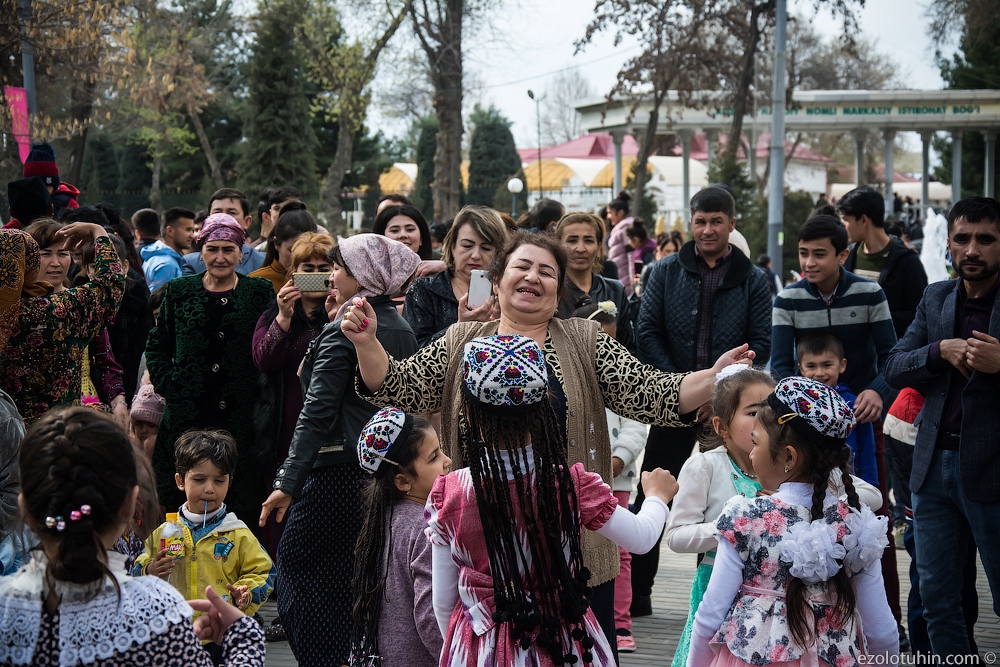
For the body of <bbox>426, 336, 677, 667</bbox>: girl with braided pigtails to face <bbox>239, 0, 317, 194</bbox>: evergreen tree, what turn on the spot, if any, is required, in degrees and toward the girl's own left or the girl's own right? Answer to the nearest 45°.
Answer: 0° — they already face it

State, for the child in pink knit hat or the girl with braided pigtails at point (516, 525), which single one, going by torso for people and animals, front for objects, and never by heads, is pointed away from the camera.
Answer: the girl with braided pigtails

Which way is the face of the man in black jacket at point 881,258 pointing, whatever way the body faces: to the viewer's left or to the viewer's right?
to the viewer's left

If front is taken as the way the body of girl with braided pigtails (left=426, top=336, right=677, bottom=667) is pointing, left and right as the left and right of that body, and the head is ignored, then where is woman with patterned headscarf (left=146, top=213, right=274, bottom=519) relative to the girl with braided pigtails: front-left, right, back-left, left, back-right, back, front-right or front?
front-left

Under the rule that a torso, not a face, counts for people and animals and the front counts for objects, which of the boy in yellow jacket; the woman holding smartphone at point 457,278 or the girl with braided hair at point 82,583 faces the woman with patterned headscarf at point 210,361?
the girl with braided hair

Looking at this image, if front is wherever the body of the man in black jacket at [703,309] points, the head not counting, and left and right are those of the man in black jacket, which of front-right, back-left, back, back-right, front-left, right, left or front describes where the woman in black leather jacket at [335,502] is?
front-right

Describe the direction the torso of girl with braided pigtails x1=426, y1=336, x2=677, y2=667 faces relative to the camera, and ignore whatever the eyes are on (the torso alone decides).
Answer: away from the camera

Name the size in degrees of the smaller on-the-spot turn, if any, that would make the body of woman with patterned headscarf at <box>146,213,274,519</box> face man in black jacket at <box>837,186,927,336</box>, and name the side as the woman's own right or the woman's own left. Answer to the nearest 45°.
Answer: approximately 90° to the woman's own left

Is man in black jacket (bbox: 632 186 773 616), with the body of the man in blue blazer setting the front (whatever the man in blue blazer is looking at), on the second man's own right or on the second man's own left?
on the second man's own right

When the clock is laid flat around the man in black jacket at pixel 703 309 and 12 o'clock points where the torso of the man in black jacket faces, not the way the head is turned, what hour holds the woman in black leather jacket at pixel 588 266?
The woman in black leather jacket is roughly at 4 o'clock from the man in black jacket.
